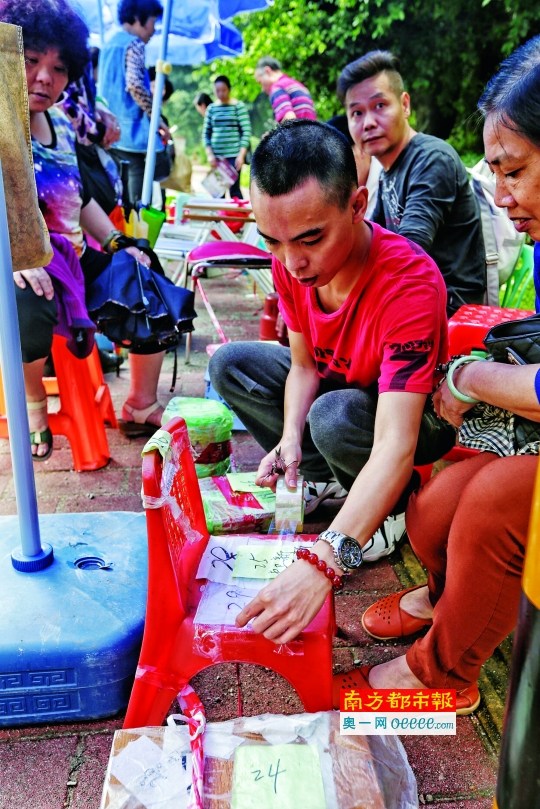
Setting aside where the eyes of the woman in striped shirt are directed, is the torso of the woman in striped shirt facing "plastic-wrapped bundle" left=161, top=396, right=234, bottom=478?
yes

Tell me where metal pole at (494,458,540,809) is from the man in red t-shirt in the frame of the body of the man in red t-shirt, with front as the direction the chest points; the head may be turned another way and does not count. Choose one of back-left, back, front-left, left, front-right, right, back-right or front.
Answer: front-left

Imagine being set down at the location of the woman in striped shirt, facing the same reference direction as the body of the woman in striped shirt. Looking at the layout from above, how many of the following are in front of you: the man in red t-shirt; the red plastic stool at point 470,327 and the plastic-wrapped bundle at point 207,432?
3

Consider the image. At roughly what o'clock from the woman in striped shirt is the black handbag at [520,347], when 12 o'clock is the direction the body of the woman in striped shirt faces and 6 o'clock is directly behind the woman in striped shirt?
The black handbag is roughly at 12 o'clock from the woman in striped shirt.

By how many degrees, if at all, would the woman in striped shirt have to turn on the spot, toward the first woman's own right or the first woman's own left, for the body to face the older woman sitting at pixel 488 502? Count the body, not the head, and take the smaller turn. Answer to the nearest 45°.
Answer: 0° — they already face them

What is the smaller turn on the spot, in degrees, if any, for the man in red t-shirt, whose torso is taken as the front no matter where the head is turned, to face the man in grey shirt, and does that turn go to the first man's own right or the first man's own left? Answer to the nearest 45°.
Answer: approximately 135° to the first man's own right

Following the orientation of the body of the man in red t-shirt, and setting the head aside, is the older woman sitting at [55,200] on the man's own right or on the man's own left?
on the man's own right

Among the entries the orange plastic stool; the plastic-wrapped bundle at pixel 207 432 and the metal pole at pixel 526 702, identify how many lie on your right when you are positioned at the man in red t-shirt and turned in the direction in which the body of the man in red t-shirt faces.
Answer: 2

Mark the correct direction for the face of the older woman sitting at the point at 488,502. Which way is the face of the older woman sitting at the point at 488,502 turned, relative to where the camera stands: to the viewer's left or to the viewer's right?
to the viewer's left

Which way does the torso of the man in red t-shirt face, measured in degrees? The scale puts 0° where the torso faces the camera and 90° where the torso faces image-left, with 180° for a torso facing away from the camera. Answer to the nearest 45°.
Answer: approximately 45°

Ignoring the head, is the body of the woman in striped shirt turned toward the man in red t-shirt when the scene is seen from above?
yes
